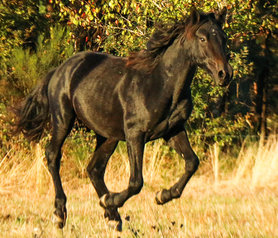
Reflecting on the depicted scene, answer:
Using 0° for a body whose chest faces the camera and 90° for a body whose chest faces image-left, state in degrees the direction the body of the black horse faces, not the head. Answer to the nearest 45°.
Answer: approximately 315°

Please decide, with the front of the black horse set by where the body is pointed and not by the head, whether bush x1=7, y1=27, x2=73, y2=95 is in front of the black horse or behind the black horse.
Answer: behind
